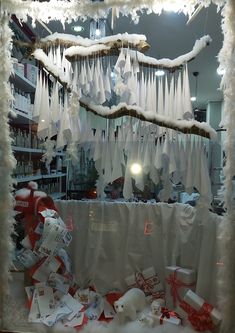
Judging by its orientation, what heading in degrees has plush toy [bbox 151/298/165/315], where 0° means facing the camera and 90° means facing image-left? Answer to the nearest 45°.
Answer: approximately 45°

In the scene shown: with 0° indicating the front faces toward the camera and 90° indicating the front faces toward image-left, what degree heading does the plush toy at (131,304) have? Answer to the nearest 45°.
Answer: approximately 45°
